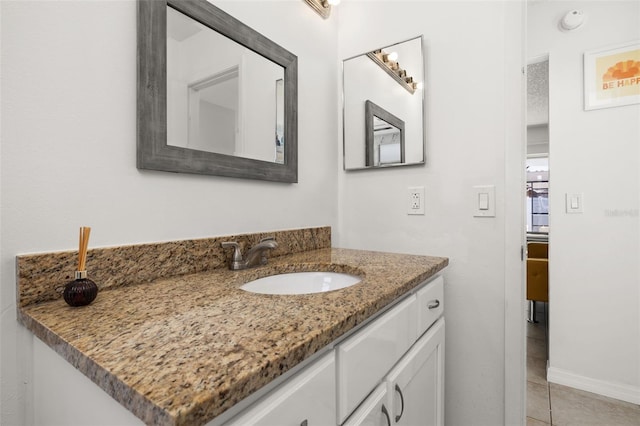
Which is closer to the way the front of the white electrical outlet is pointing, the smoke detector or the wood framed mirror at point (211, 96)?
the wood framed mirror

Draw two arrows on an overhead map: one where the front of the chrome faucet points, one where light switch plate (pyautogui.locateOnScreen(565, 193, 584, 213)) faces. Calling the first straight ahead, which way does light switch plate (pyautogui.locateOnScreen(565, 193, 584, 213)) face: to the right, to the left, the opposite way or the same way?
to the right

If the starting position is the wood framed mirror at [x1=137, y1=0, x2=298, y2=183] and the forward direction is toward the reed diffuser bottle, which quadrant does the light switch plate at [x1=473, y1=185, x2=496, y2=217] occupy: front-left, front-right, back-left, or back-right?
back-left

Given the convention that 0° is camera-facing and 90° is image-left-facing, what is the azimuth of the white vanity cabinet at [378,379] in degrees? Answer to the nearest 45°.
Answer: approximately 315°

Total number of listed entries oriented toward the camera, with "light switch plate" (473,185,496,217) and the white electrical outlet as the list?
2

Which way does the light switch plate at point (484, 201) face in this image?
toward the camera

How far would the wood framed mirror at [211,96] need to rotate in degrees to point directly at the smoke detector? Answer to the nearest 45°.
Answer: approximately 45° to its left

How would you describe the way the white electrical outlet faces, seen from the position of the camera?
facing the viewer

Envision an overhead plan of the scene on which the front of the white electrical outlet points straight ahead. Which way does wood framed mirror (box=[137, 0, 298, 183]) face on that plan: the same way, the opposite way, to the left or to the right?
to the left
